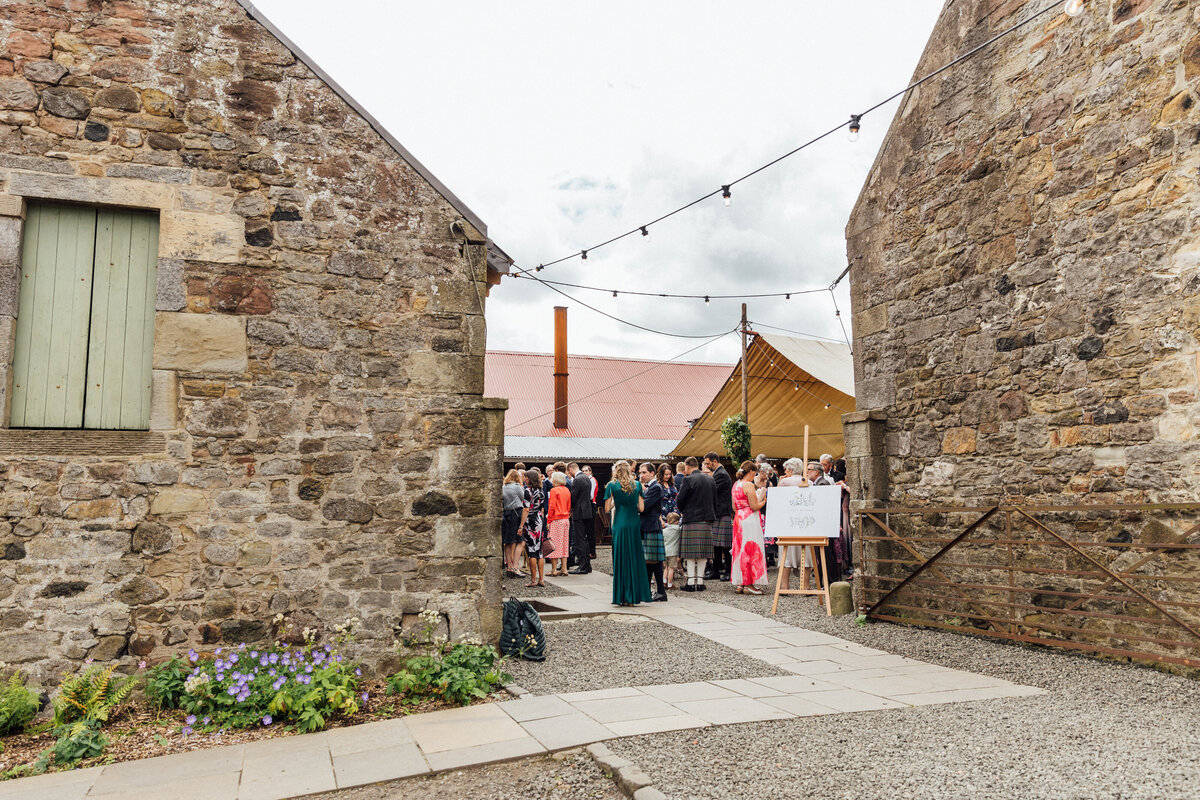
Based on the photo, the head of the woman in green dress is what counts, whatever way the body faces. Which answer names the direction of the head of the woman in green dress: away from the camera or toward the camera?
away from the camera

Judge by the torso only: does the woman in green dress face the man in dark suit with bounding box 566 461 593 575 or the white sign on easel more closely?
the man in dark suit

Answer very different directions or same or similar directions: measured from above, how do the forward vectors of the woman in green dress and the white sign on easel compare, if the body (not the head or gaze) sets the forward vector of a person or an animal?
very different directions

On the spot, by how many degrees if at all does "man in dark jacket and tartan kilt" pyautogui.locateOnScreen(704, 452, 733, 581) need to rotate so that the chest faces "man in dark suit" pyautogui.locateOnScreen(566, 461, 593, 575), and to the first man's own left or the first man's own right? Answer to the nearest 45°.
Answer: approximately 45° to the first man's own right

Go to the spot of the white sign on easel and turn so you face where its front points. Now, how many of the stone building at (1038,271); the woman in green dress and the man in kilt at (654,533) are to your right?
2

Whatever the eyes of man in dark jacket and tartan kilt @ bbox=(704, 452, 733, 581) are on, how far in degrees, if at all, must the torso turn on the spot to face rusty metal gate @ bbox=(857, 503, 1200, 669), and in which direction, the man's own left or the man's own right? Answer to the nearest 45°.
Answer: approximately 135° to the man's own left

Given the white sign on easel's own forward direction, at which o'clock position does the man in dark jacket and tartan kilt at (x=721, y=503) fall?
The man in dark jacket and tartan kilt is roughly at 5 o'clock from the white sign on easel.

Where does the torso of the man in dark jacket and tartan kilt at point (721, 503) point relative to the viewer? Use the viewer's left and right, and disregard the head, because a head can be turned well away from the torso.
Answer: facing to the left of the viewer

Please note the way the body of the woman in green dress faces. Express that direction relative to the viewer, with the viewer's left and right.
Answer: facing away from the viewer

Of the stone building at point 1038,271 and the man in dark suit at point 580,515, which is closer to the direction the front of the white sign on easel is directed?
the stone building

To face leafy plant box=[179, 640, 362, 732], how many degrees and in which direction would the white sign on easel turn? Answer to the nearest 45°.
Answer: approximately 45° to its right
